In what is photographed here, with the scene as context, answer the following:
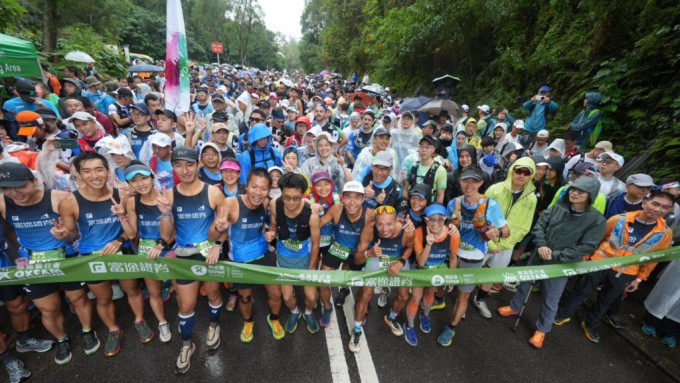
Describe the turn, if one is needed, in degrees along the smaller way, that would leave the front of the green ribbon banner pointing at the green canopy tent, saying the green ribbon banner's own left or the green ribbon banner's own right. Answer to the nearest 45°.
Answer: approximately 135° to the green ribbon banner's own right

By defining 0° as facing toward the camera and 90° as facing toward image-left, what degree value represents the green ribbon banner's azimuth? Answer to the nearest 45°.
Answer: approximately 0°

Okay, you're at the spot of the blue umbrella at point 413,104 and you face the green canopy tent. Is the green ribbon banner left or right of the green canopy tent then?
left

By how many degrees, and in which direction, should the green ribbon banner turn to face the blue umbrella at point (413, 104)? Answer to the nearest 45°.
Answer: approximately 180°
